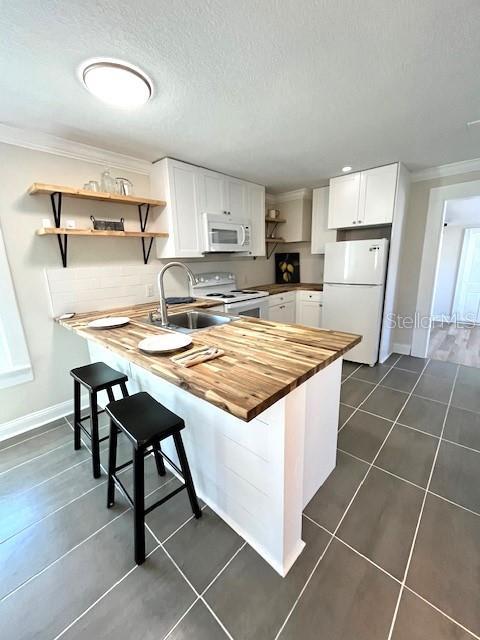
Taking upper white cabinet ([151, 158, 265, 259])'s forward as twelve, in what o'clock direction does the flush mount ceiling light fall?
The flush mount ceiling light is roughly at 2 o'clock from the upper white cabinet.

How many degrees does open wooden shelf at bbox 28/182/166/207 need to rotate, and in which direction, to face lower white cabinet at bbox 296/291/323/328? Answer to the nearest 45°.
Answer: approximately 45° to its left

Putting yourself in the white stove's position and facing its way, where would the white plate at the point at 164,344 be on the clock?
The white plate is roughly at 2 o'clock from the white stove.

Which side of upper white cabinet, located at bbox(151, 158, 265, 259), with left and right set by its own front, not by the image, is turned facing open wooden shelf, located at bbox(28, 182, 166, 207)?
right

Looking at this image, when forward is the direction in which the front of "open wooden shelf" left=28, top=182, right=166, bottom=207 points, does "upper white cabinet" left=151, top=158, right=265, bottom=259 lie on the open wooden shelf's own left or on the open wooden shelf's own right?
on the open wooden shelf's own left

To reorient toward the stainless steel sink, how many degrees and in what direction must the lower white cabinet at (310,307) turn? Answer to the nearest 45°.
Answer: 0° — it already faces it

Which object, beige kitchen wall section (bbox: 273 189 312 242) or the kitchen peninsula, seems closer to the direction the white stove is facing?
the kitchen peninsula

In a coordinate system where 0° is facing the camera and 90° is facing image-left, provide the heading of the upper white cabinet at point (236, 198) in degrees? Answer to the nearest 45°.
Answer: approximately 315°
